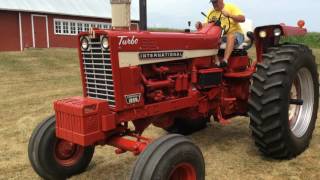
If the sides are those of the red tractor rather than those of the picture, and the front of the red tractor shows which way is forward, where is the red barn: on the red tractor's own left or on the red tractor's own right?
on the red tractor's own right

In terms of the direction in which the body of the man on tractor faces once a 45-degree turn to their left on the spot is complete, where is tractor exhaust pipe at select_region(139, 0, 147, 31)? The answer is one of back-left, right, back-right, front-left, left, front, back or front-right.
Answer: right

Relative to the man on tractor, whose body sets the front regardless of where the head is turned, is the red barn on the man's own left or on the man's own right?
on the man's own right

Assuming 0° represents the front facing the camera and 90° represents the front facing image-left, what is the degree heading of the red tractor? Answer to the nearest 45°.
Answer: approximately 45°

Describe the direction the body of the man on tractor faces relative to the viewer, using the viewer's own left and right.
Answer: facing the viewer and to the left of the viewer
